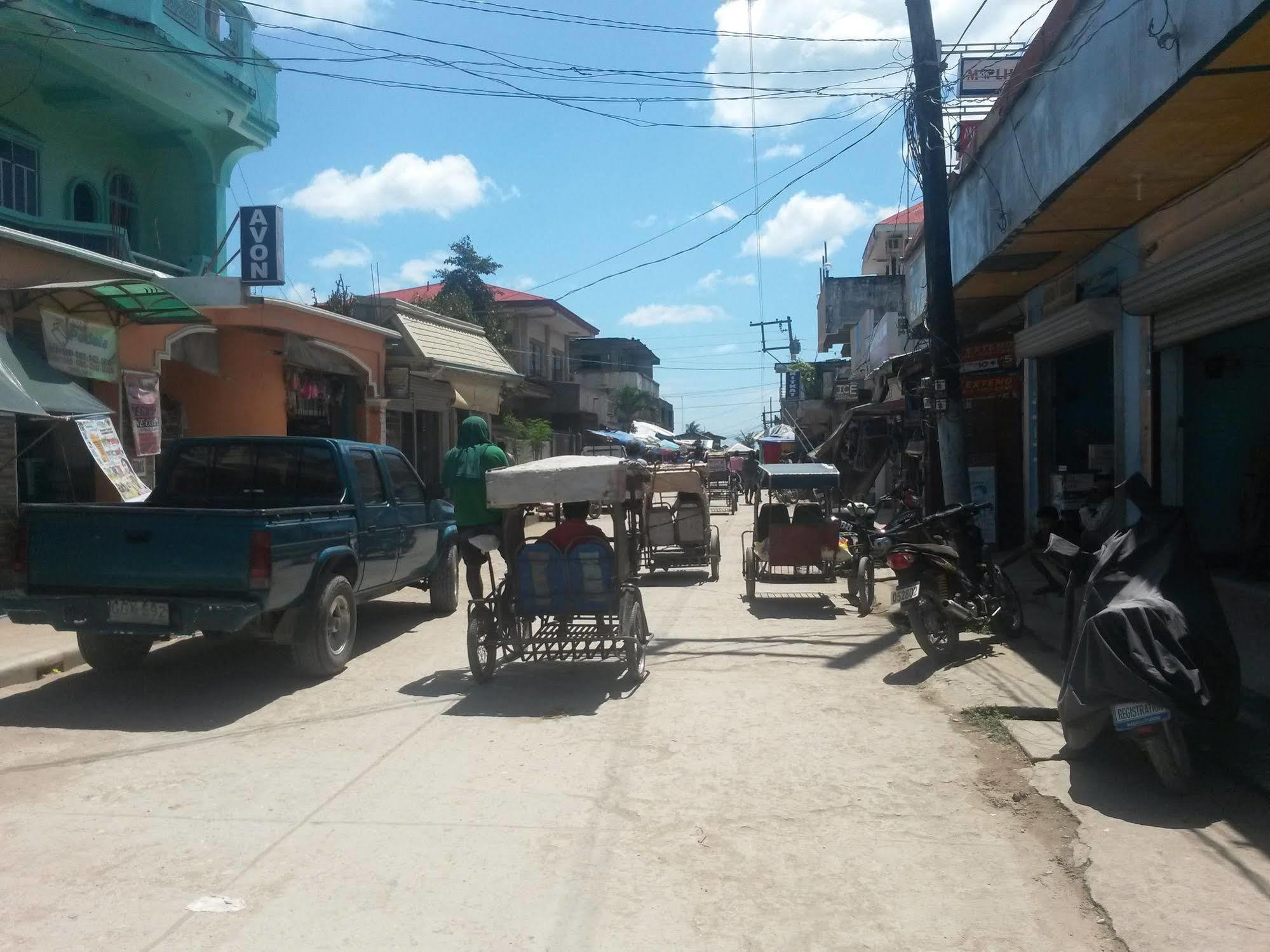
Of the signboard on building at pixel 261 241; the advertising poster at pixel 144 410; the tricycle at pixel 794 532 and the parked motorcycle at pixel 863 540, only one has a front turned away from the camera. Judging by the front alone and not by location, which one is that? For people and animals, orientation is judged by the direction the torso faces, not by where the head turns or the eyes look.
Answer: the tricycle

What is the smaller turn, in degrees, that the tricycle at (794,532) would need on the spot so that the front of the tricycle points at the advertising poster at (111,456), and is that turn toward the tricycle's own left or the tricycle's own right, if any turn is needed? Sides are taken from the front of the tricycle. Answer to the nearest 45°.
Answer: approximately 90° to the tricycle's own left

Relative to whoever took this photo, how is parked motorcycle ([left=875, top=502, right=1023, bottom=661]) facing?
facing away from the viewer and to the right of the viewer

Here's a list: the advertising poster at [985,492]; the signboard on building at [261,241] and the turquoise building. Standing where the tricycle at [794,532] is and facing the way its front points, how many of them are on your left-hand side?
2

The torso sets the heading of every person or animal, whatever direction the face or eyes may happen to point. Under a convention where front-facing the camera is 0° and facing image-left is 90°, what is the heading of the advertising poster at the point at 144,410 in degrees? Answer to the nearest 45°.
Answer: approximately 0°

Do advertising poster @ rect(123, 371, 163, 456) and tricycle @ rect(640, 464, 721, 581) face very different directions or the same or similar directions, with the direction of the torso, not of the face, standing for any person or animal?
very different directions

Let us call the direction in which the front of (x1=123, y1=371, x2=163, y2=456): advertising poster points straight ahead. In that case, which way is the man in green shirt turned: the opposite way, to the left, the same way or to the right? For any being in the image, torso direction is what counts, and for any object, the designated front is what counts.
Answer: the opposite way
